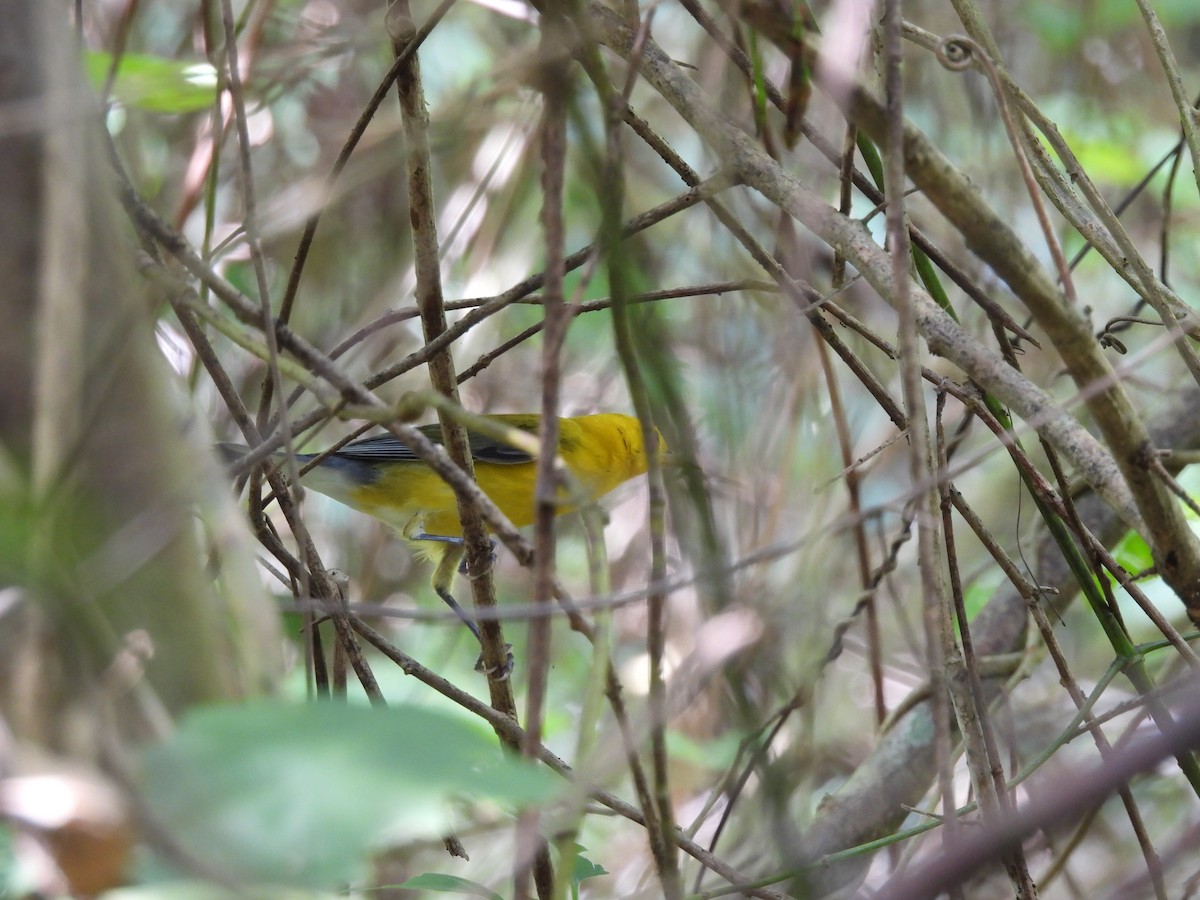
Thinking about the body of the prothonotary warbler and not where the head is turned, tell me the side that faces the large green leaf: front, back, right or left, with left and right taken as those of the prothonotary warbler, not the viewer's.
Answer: right

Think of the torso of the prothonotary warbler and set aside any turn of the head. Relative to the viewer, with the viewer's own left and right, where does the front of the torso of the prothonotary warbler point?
facing to the right of the viewer
